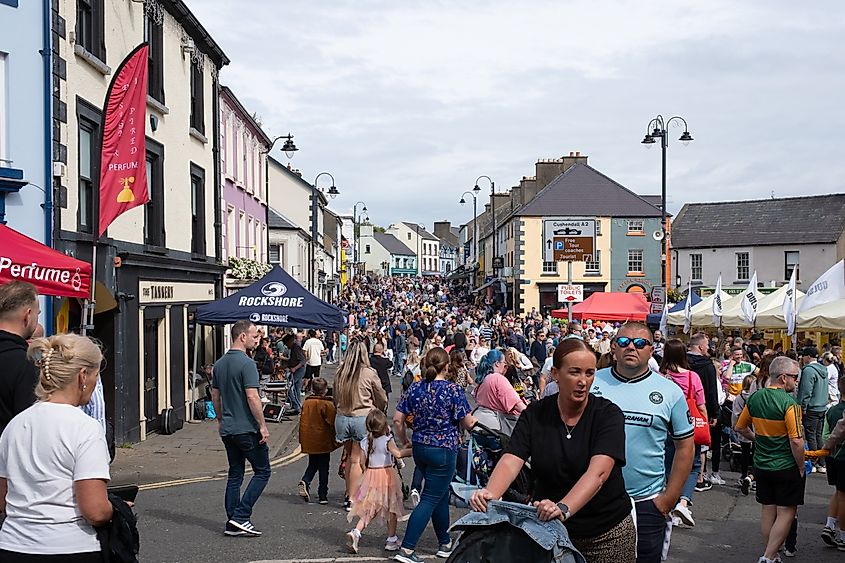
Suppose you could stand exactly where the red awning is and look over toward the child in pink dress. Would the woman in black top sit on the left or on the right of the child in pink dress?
right

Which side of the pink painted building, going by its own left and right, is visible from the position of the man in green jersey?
right

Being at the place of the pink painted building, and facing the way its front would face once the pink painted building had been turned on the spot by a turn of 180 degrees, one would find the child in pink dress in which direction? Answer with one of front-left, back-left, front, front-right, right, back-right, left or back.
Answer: left

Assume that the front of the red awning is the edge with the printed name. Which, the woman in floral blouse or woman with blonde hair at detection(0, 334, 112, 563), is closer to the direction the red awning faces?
the woman in floral blouse

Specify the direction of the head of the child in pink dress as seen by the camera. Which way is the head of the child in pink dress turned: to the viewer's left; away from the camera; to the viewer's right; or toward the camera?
away from the camera

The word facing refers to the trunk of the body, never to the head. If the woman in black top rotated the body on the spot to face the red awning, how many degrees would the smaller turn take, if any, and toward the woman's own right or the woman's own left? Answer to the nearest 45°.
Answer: approximately 90° to the woman's own right

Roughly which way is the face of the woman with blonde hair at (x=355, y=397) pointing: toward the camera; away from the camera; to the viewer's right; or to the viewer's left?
away from the camera

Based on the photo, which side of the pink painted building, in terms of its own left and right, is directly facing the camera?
right

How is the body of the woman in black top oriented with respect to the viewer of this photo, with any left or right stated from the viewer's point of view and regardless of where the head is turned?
facing the viewer and to the left of the viewer

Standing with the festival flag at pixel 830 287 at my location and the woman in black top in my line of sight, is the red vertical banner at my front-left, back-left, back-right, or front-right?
front-right

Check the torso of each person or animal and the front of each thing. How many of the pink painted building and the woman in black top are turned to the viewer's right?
1

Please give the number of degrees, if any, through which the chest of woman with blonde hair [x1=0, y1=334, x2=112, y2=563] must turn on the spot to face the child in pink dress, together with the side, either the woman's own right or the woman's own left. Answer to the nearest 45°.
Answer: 0° — they already face them

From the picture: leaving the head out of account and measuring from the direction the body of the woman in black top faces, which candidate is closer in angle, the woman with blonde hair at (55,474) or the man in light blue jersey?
the woman with blonde hair
